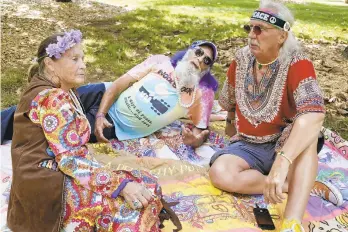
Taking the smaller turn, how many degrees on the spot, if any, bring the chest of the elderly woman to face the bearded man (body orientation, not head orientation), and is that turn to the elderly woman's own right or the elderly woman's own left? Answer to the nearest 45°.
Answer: approximately 45° to the elderly woman's own left

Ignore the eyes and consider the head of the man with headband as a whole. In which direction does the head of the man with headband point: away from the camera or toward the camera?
toward the camera

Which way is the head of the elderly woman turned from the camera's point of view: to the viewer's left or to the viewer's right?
to the viewer's right

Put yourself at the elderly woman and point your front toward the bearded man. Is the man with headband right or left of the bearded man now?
right

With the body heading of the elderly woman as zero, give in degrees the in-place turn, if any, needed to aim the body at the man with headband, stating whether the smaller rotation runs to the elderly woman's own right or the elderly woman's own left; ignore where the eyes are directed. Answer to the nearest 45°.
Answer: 0° — they already face them

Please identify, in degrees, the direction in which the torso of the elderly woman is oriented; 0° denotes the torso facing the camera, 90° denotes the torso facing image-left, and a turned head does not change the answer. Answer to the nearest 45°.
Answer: approximately 270°
